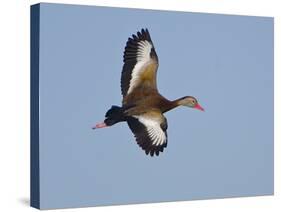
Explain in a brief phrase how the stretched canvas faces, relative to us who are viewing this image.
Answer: facing the viewer and to the right of the viewer
